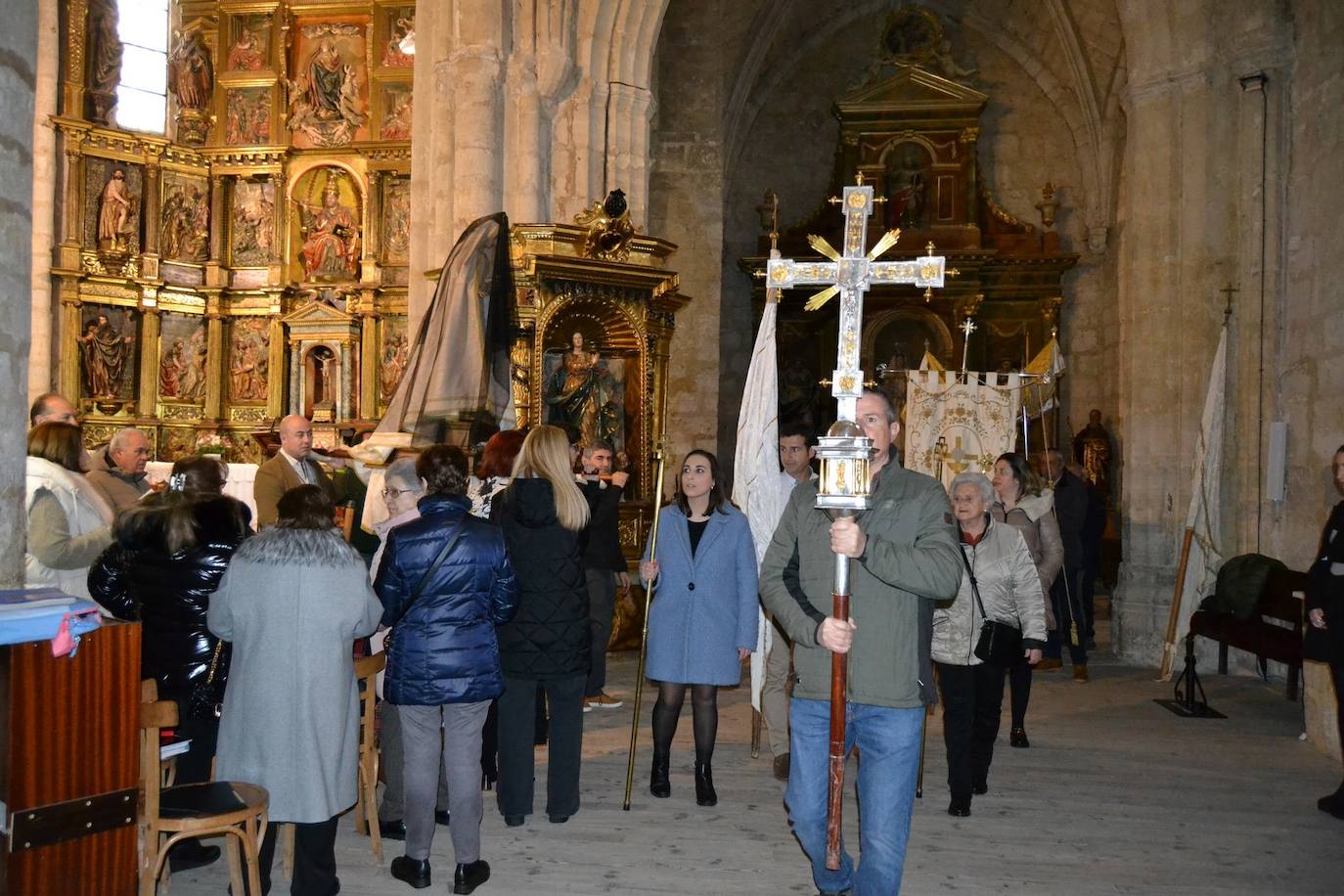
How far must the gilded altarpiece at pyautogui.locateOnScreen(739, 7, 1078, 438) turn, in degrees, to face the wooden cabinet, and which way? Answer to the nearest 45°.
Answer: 0° — it already faces it

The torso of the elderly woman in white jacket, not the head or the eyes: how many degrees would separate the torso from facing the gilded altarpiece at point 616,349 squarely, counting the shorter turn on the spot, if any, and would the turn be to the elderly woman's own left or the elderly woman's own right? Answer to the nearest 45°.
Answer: approximately 90° to the elderly woman's own right

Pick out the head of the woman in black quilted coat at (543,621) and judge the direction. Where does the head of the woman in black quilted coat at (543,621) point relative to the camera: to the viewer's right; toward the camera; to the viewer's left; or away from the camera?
away from the camera

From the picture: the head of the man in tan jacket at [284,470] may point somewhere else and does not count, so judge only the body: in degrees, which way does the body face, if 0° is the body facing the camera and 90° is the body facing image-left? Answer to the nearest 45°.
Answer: approximately 315°

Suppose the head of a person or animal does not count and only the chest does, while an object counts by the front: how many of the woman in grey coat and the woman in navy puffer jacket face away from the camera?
2

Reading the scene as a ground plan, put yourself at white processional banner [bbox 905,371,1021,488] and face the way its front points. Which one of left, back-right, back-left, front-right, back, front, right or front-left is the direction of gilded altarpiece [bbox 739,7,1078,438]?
back

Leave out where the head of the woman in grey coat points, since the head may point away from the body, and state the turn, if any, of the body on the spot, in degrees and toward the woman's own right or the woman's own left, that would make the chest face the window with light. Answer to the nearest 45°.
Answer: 0° — they already face it

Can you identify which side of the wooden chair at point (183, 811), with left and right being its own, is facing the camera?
right

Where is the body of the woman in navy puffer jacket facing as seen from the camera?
away from the camera

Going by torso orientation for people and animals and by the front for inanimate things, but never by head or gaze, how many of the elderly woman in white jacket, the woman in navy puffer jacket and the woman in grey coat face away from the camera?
2

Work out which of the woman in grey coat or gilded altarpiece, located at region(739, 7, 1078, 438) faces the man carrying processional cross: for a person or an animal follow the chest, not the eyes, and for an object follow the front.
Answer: the gilded altarpiece

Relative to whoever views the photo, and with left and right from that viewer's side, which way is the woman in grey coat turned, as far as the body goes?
facing away from the viewer
